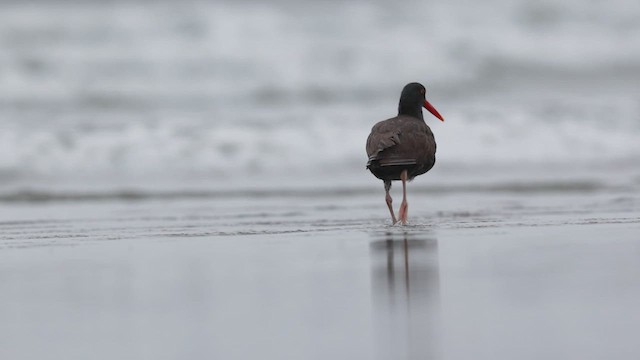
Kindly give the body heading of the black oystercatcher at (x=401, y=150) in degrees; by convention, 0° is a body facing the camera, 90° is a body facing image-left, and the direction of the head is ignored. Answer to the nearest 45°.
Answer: approximately 225°
